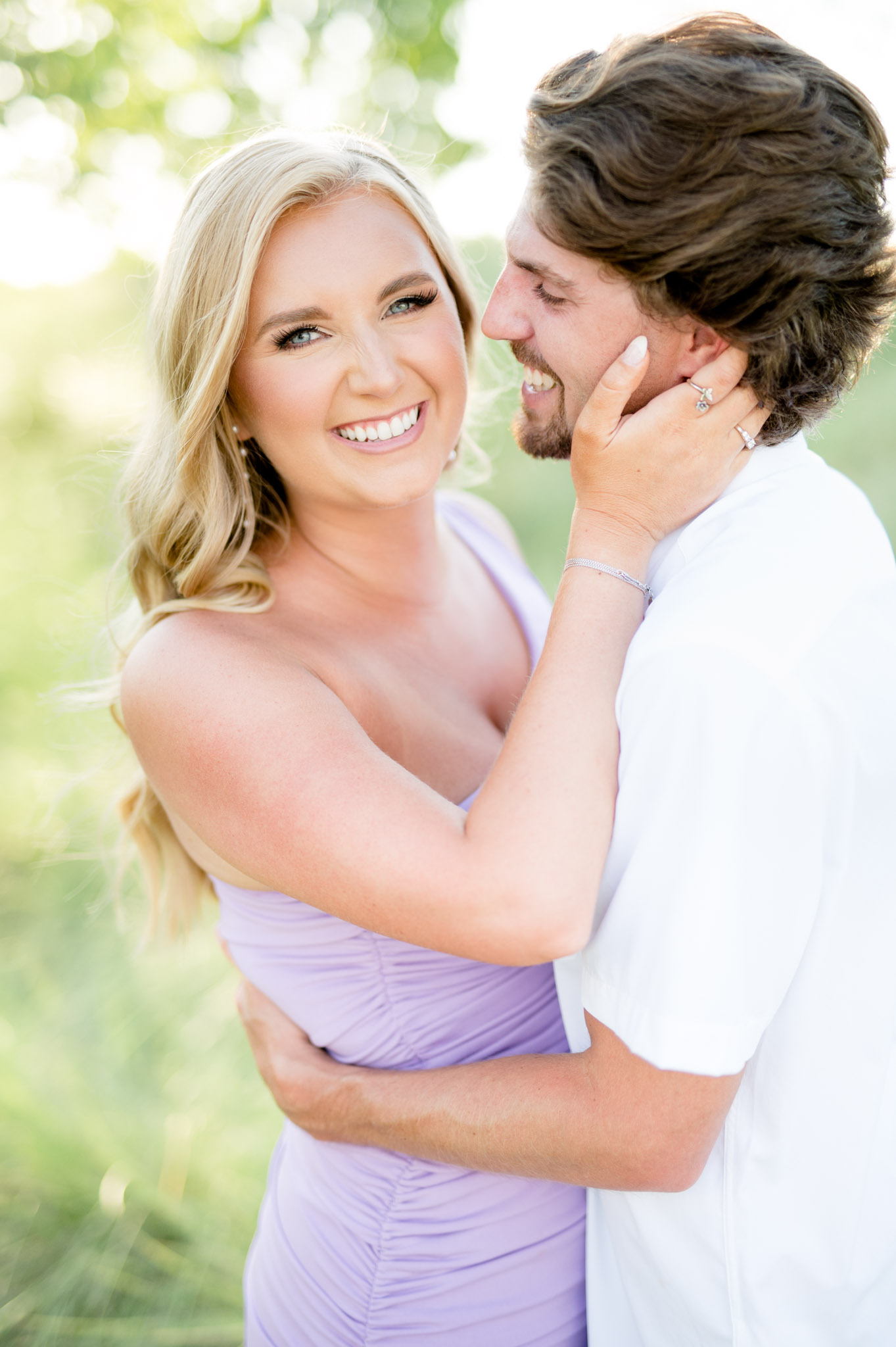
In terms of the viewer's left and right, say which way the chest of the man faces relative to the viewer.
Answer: facing to the left of the viewer

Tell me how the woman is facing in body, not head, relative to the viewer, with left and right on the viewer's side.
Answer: facing the viewer and to the right of the viewer

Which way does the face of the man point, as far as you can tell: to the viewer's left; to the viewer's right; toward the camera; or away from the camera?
to the viewer's left

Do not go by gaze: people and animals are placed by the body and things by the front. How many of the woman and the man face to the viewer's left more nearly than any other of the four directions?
1
